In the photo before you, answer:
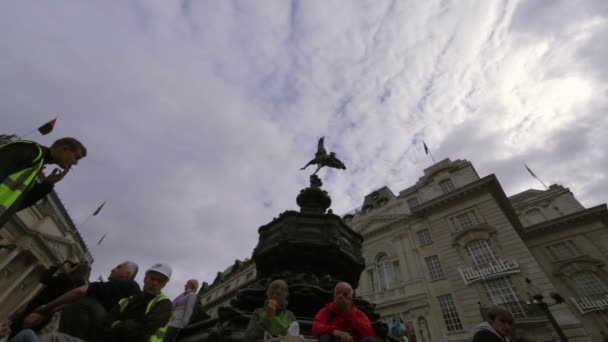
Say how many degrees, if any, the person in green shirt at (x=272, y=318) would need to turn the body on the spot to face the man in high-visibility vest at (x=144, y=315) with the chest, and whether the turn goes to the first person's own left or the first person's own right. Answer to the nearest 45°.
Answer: approximately 90° to the first person's own right

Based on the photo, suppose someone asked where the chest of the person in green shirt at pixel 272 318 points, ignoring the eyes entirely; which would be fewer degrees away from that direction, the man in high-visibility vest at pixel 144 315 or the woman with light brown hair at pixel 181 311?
the man in high-visibility vest

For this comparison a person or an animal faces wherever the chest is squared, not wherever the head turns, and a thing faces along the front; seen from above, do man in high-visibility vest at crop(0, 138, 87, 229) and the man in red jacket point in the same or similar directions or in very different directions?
very different directions

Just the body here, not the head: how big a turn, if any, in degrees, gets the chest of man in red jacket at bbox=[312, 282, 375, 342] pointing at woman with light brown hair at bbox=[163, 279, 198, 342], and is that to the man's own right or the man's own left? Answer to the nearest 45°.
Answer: approximately 135° to the man's own right

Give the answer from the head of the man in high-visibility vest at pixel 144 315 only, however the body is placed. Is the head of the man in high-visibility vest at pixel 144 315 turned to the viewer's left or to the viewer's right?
to the viewer's left

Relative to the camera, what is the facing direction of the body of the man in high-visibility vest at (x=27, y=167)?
to the viewer's right
